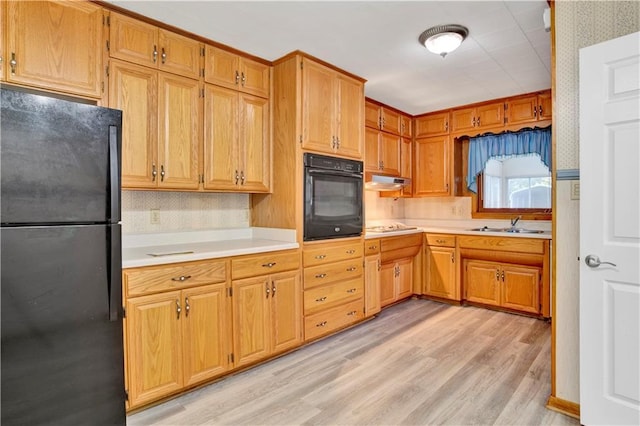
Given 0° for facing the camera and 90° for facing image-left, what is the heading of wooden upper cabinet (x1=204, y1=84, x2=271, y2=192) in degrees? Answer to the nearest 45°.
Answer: approximately 315°

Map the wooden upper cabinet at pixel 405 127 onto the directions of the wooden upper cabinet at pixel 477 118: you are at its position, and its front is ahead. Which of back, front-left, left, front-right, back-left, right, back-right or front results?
front-right

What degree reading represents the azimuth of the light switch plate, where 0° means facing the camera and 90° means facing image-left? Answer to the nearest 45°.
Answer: approximately 0°

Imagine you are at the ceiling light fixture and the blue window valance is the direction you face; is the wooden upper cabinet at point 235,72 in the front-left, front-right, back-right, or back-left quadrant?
back-left

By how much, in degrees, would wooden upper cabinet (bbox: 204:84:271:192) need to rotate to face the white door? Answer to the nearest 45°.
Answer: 0° — it already faces it

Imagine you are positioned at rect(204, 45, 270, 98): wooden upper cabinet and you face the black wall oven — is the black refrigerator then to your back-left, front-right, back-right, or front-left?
back-right

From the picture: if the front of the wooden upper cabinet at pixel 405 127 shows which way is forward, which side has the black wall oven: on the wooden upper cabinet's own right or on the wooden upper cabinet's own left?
on the wooden upper cabinet's own right

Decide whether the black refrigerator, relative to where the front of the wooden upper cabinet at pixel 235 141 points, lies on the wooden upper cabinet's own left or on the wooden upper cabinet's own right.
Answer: on the wooden upper cabinet's own right

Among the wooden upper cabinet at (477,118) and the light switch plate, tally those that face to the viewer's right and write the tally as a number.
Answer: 0

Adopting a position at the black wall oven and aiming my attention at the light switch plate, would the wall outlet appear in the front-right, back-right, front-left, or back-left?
back-right
